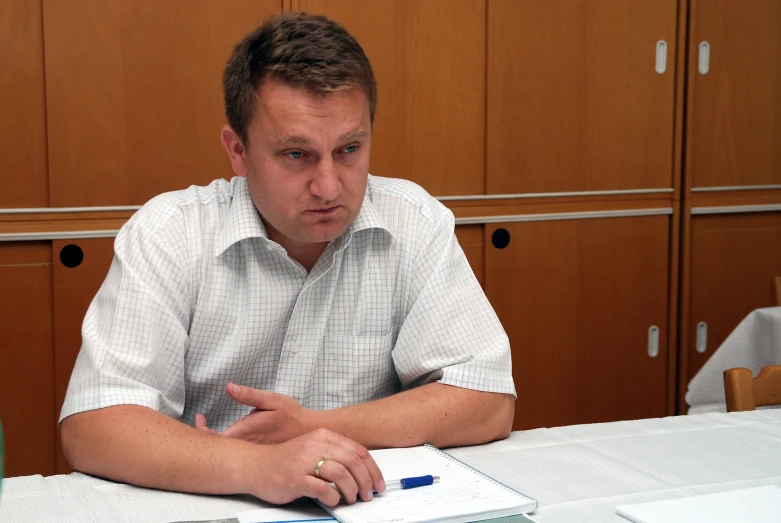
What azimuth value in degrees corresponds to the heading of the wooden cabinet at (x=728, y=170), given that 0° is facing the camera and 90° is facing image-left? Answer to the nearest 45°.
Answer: approximately 0°

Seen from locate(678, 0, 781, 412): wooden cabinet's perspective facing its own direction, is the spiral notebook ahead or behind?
ahead

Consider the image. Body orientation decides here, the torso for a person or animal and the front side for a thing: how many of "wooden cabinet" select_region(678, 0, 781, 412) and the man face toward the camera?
2

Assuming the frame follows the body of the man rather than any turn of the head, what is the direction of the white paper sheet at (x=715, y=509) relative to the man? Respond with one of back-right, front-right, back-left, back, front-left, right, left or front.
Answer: front-left

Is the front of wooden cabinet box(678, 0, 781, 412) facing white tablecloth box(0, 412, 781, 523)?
yes

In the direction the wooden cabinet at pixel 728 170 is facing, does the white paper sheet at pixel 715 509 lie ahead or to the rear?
ahead

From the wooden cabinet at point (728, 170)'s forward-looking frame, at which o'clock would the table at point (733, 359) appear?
The table is roughly at 12 o'clock from the wooden cabinet.

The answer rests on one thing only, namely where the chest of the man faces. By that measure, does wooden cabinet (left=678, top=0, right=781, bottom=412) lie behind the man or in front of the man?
behind

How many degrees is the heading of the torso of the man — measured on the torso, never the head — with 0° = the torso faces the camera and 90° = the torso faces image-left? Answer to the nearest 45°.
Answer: approximately 0°

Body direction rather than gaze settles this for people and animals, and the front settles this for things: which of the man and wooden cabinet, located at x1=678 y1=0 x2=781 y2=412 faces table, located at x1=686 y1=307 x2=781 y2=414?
the wooden cabinet
